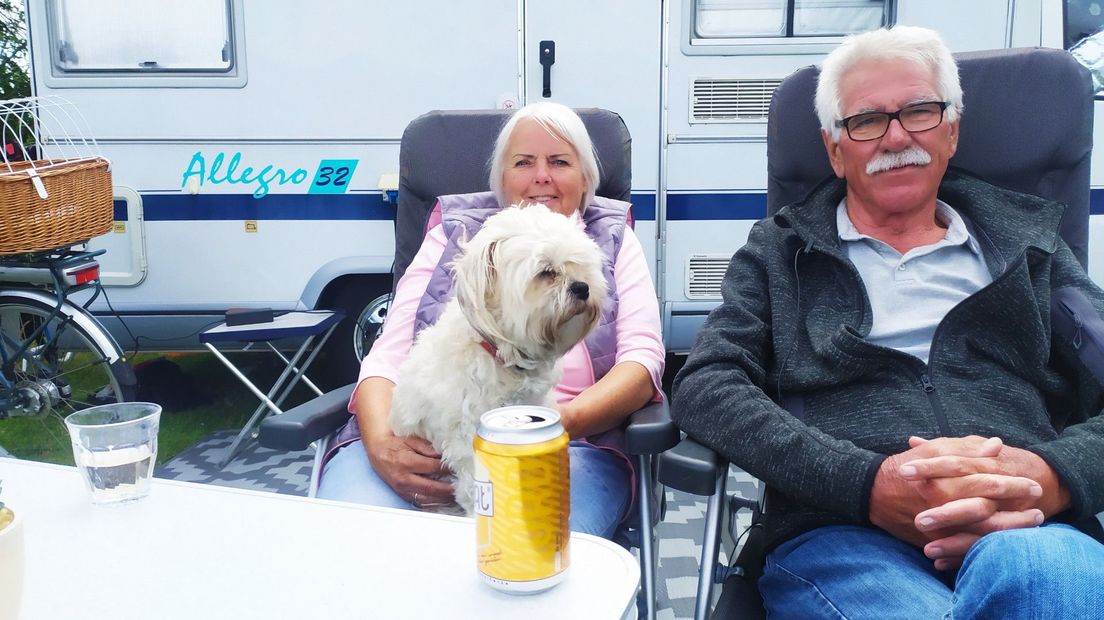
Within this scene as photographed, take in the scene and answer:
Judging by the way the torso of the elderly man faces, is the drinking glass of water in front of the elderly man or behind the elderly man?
in front

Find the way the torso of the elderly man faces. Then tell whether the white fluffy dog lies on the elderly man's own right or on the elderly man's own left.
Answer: on the elderly man's own right

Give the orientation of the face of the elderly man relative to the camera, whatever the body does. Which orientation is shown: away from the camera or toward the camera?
toward the camera

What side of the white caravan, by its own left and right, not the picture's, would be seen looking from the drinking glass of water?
right

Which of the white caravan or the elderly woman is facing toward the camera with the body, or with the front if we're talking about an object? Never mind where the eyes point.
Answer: the elderly woman

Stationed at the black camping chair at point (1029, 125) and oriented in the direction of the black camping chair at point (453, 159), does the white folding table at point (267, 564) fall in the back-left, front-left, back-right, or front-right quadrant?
front-left

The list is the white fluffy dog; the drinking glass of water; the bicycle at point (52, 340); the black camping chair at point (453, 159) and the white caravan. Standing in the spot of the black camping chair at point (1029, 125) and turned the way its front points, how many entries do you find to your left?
0

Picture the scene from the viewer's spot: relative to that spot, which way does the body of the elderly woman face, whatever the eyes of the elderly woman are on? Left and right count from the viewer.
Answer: facing the viewer

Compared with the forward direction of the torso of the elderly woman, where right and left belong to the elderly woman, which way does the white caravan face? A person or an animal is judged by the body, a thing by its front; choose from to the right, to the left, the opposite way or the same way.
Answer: to the left

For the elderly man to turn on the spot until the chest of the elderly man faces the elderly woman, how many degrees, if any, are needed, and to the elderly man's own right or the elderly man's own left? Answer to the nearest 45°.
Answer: approximately 90° to the elderly man's own right

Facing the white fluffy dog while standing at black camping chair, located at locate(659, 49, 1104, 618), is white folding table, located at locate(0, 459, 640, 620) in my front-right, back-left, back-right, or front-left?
front-left

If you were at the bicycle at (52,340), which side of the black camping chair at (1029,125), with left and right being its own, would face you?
right

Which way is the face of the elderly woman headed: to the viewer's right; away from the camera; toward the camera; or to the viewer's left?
toward the camera

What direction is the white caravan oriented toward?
to the viewer's right

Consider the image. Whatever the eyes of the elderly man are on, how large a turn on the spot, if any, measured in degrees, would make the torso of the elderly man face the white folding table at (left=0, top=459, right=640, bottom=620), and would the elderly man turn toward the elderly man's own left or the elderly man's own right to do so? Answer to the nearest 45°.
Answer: approximately 45° to the elderly man's own right

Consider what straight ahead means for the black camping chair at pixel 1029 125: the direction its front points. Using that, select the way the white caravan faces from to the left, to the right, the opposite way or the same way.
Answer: to the left

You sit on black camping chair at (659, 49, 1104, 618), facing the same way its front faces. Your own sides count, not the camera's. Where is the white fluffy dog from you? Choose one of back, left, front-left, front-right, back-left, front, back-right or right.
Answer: front-right
